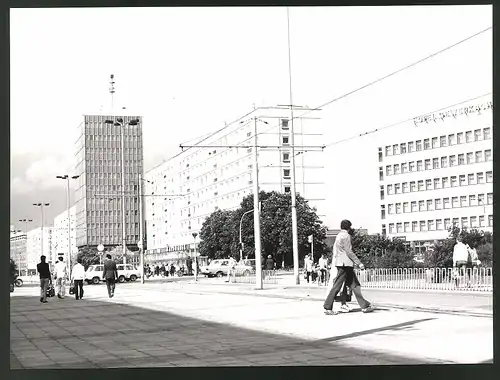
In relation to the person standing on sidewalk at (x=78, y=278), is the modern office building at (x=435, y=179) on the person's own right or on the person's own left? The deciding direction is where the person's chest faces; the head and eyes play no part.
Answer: on the person's own right

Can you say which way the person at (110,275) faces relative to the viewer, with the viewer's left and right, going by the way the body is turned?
facing away from the viewer

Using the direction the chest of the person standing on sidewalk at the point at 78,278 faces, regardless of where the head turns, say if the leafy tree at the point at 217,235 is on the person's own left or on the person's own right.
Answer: on the person's own right

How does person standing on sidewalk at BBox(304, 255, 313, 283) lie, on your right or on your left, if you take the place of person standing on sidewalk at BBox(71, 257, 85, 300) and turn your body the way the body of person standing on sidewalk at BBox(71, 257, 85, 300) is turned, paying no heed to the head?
on your right

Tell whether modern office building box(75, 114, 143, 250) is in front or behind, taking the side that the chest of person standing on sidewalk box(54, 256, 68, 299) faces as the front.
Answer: in front

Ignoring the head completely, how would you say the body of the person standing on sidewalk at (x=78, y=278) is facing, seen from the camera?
away from the camera
